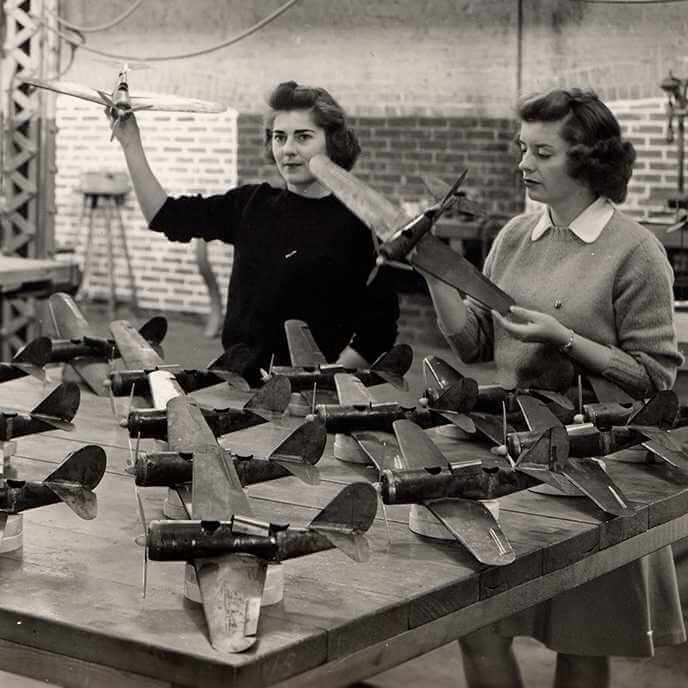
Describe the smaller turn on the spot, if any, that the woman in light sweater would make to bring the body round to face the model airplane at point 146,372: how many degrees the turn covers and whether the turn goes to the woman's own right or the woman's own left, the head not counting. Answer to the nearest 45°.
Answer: approximately 45° to the woman's own right

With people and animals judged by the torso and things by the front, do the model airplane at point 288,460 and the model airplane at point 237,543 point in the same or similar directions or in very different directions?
same or similar directions

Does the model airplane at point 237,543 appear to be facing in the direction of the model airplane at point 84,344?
no

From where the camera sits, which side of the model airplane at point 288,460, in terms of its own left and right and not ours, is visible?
left

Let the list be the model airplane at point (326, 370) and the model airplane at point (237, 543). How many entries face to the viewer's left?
2

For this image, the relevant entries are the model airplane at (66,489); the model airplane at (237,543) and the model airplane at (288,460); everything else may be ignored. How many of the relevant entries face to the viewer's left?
3

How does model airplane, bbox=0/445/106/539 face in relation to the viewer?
to the viewer's left

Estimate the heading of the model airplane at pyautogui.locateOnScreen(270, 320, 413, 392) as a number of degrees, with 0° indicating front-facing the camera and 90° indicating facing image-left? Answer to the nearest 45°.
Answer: approximately 90°

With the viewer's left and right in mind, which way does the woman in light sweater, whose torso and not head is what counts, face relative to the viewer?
facing the viewer and to the left of the viewer

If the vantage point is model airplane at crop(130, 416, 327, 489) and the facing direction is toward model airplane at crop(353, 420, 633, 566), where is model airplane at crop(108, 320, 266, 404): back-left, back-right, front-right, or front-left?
back-left
